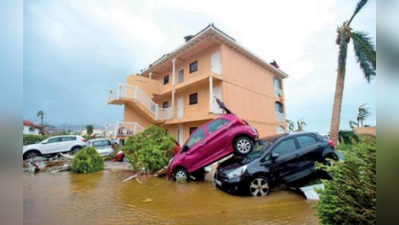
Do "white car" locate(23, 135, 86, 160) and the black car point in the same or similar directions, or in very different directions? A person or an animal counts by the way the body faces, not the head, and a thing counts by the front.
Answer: same or similar directions

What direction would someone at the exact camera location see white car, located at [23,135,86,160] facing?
facing to the left of the viewer

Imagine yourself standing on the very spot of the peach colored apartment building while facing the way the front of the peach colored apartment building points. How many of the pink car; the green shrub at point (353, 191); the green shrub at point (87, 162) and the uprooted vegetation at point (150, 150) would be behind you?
0

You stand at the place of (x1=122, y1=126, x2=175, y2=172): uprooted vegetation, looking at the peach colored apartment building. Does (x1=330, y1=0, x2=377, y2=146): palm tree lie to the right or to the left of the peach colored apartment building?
right

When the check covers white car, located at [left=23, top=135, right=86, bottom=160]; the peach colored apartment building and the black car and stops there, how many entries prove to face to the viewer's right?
0

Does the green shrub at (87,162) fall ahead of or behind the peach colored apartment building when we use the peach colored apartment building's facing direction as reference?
ahead

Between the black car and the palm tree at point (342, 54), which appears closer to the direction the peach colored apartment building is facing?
the black car

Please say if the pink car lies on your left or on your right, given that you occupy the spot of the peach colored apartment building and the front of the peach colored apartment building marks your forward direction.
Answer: on your left

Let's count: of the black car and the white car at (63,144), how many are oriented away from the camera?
0

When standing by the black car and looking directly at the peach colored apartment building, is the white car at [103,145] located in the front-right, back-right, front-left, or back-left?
front-left

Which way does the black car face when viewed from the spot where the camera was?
facing the viewer and to the left of the viewer
